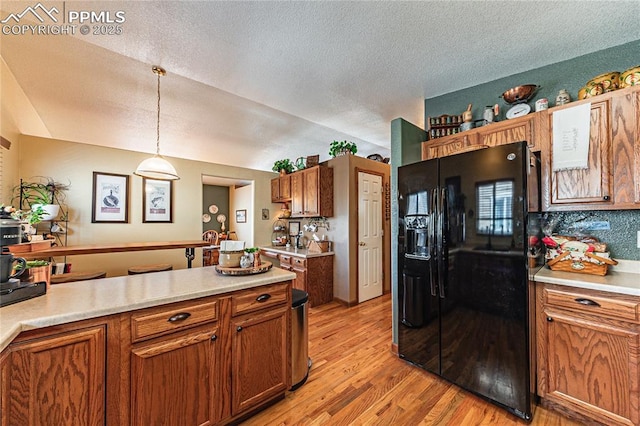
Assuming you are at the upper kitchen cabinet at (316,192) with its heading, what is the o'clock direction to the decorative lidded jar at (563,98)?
The decorative lidded jar is roughly at 9 o'clock from the upper kitchen cabinet.

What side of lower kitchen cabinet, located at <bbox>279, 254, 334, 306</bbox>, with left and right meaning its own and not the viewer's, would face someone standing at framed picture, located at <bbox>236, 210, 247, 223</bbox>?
right

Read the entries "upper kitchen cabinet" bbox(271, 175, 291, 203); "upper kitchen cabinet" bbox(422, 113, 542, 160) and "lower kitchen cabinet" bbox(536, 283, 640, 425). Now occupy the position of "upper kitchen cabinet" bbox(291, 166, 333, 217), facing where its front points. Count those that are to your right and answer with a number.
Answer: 1

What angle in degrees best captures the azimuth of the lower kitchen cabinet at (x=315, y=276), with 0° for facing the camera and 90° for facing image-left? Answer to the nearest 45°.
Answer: approximately 45°

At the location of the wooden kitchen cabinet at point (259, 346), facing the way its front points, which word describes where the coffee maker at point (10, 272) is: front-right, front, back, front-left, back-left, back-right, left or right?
back-right

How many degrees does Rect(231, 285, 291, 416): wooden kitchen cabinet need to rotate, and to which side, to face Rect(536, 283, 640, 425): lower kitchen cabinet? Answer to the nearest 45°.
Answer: approximately 45° to its left
